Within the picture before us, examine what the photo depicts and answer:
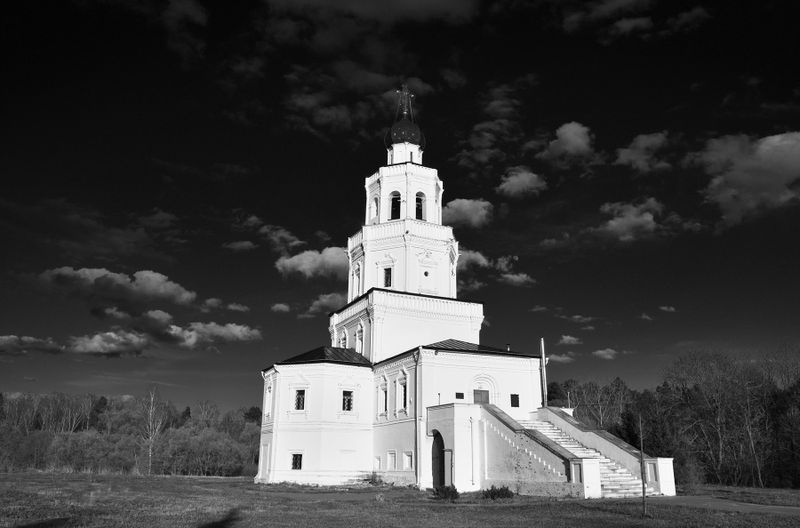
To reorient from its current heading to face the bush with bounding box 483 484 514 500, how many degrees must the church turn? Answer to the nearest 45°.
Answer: approximately 45° to its right

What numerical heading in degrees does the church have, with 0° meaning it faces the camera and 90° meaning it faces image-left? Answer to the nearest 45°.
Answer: approximately 315°
